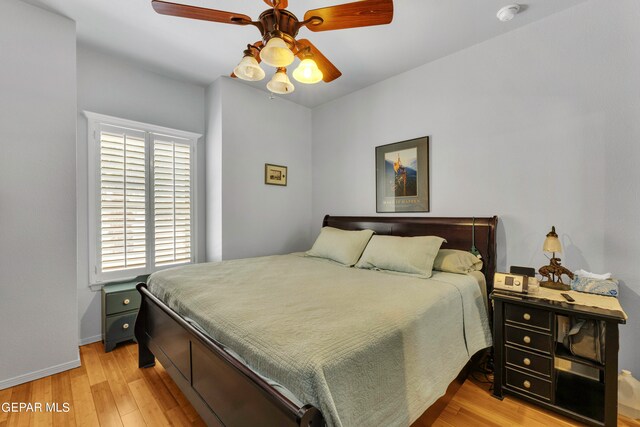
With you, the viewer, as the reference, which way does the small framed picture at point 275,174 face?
facing the viewer and to the right of the viewer

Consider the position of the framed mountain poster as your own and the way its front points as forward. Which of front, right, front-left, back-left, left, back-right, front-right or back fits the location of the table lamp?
left

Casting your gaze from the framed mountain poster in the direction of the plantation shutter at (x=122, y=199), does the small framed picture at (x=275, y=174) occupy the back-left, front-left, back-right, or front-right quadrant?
front-right

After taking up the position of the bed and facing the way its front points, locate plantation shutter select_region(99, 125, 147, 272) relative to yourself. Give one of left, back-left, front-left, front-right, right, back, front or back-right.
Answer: right

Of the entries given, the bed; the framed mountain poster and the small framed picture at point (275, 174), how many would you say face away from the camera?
0

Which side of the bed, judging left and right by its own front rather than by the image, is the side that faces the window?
right

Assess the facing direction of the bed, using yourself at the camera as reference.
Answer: facing the viewer and to the left of the viewer

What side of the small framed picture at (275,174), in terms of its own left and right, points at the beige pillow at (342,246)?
front

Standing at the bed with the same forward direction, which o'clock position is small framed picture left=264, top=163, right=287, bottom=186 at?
The small framed picture is roughly at 4 o'clock from the bed.

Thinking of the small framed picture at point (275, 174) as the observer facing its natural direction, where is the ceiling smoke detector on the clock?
The ceiling smoke detector is roughly at 12 o'clock from the small framed picture.

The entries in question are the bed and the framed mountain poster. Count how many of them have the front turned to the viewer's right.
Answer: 0

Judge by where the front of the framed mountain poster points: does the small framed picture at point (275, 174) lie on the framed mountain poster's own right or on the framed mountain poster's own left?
on the framed mountain poster's own right

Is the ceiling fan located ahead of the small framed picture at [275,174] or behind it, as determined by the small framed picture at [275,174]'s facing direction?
ahead
